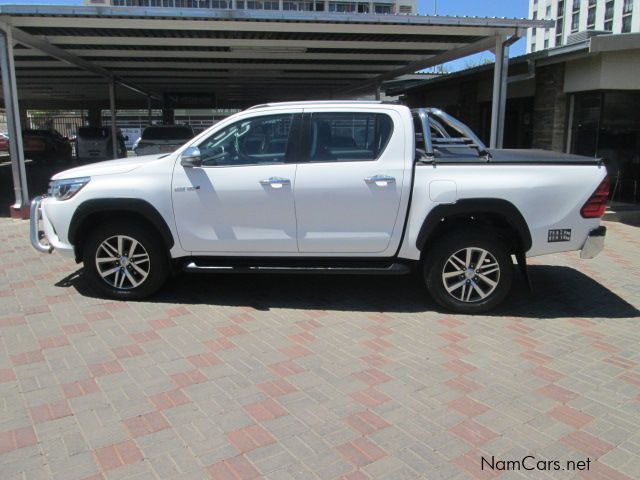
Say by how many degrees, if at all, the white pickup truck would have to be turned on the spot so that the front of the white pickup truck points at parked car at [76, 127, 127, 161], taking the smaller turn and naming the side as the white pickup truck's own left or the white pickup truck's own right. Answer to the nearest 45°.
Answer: approximately 45° to the white pickup truck's own right

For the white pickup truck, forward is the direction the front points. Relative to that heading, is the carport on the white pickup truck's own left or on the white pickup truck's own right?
on the white pickup truck's own right

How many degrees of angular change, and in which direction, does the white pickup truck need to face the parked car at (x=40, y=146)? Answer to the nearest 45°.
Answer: approximately 45° to its right

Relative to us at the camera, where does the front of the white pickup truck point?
facing to the left of the viewer

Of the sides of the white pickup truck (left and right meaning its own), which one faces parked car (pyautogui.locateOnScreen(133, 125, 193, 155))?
right

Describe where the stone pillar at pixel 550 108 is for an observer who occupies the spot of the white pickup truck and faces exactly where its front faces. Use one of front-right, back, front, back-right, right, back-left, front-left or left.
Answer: back-right
